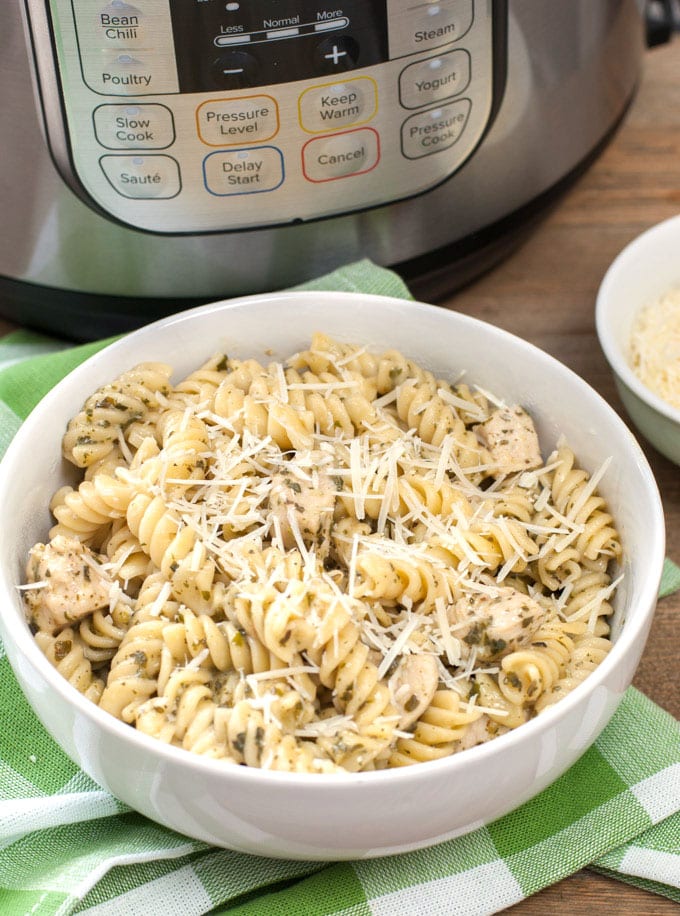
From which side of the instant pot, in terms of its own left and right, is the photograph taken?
front

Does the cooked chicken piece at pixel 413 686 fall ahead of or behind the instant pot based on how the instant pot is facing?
ahead

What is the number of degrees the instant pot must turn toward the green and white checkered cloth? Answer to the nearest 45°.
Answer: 0° — it already faces it

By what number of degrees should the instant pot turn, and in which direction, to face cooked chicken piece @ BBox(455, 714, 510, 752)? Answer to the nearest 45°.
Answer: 0° — it already faces it

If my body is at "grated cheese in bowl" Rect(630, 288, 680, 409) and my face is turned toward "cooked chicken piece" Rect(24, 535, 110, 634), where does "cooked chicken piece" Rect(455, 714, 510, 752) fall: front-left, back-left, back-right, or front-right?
front-left

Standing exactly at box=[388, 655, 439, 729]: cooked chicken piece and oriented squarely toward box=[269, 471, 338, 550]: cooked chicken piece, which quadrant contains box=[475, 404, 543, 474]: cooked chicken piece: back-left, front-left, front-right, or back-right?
front-right
